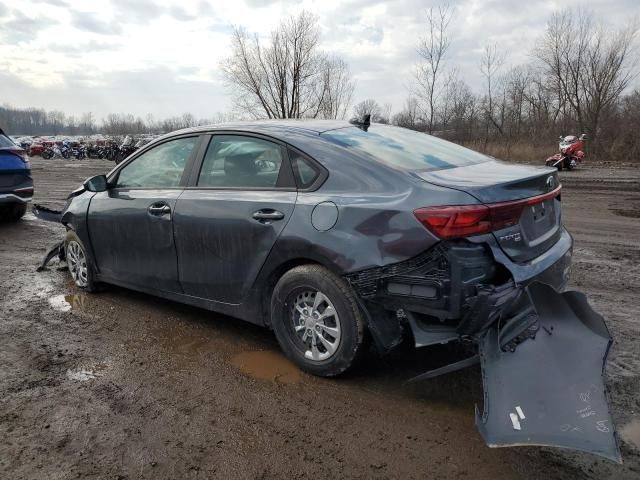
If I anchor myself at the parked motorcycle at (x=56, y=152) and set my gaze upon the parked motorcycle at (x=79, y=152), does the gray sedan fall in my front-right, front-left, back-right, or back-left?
front-right

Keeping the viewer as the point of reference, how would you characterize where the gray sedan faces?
facing away from the viewer and to the left of the viewer

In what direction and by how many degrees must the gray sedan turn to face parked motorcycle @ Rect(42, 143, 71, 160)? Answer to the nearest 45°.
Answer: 0° — it already faces it

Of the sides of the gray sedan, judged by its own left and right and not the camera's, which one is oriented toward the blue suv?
front

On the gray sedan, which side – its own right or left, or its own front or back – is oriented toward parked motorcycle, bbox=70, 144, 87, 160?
front

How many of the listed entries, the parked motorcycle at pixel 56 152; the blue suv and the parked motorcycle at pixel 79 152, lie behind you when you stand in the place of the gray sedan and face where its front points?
0

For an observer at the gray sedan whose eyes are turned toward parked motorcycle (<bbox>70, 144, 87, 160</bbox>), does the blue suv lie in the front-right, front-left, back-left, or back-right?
front-left
